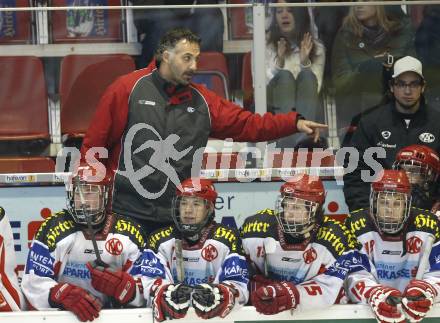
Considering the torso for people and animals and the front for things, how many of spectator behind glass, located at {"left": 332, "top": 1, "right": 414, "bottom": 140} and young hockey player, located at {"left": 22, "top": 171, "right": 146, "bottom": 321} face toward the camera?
2

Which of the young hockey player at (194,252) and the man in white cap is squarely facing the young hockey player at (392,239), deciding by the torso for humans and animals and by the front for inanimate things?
the man in white cap

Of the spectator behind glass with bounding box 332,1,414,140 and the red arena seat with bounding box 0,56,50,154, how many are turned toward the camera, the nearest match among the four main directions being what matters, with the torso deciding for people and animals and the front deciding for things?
2

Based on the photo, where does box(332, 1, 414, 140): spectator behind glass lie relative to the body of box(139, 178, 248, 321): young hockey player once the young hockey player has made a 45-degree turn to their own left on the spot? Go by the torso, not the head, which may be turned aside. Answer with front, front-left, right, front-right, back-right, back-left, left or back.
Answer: left

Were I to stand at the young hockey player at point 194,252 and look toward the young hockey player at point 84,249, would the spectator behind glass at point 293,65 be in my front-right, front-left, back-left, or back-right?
back-right

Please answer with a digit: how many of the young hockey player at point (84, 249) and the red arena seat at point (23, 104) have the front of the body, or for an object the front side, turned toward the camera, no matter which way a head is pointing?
2
